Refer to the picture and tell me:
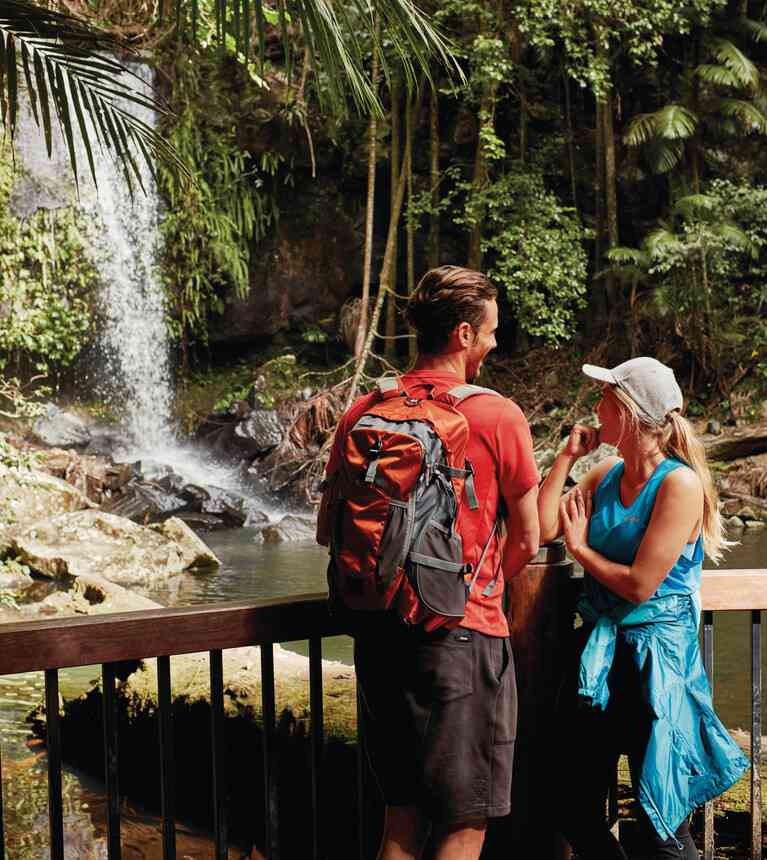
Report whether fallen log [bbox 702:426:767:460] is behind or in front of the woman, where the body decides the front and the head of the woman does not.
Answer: behind

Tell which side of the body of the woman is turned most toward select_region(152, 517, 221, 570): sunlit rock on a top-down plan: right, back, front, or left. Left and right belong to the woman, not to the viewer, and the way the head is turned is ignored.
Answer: right

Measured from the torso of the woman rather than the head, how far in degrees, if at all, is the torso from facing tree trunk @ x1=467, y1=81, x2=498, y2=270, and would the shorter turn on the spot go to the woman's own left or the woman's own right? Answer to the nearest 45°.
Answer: approximately 135° to the woman's own right

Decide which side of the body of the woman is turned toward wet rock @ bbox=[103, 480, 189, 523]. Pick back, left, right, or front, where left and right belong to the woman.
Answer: right

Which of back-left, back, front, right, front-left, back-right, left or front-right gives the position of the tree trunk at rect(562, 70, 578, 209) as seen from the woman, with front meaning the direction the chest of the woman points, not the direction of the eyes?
back-right

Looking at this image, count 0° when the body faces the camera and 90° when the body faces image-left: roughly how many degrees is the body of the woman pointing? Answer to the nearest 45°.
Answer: approximately 45°

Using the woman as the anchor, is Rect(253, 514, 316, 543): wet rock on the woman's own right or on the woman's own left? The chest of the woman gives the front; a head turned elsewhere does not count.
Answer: on the woman's own right

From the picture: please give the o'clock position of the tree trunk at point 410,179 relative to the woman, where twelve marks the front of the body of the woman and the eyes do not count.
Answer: The tree trunk is roughly at 4 o'clock from the woman.
